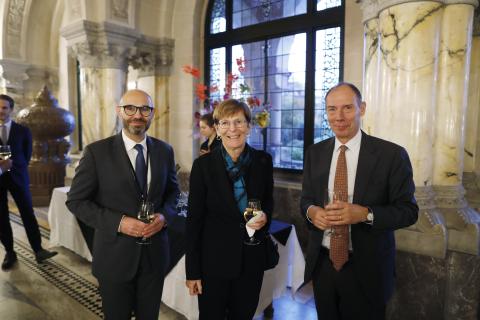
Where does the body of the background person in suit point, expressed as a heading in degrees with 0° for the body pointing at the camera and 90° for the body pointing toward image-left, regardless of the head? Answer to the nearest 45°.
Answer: approximately 0°

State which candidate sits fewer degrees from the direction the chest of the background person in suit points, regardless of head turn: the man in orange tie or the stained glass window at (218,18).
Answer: the man in orange tie

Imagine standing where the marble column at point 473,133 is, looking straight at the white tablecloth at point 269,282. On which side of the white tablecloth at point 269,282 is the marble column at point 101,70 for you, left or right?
right

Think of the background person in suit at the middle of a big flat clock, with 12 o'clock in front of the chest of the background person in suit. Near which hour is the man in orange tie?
The man in orange tie is roughly at 11 o'clock from the background person in suit.

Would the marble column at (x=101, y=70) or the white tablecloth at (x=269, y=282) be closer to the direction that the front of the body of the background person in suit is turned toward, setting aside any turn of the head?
the white tablecloth

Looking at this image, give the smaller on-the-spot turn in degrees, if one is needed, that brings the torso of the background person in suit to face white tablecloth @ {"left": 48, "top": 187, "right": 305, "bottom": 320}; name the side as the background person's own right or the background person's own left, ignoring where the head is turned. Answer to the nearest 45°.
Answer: approximately 45° to the background person's own left

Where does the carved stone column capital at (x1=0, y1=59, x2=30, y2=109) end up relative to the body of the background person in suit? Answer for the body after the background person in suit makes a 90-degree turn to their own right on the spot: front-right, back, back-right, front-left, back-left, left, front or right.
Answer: right

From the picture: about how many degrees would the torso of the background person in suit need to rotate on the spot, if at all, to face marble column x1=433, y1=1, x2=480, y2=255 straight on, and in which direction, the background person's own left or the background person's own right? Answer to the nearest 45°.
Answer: approximately 45° to the background person's own left
